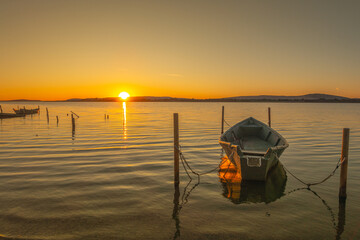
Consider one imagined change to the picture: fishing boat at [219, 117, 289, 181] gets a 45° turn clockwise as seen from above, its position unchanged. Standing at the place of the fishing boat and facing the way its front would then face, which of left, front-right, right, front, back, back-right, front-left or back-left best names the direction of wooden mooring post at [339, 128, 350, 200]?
right

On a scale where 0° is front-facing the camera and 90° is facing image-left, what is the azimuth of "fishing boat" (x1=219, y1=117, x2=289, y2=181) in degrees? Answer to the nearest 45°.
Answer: approximately 180°
